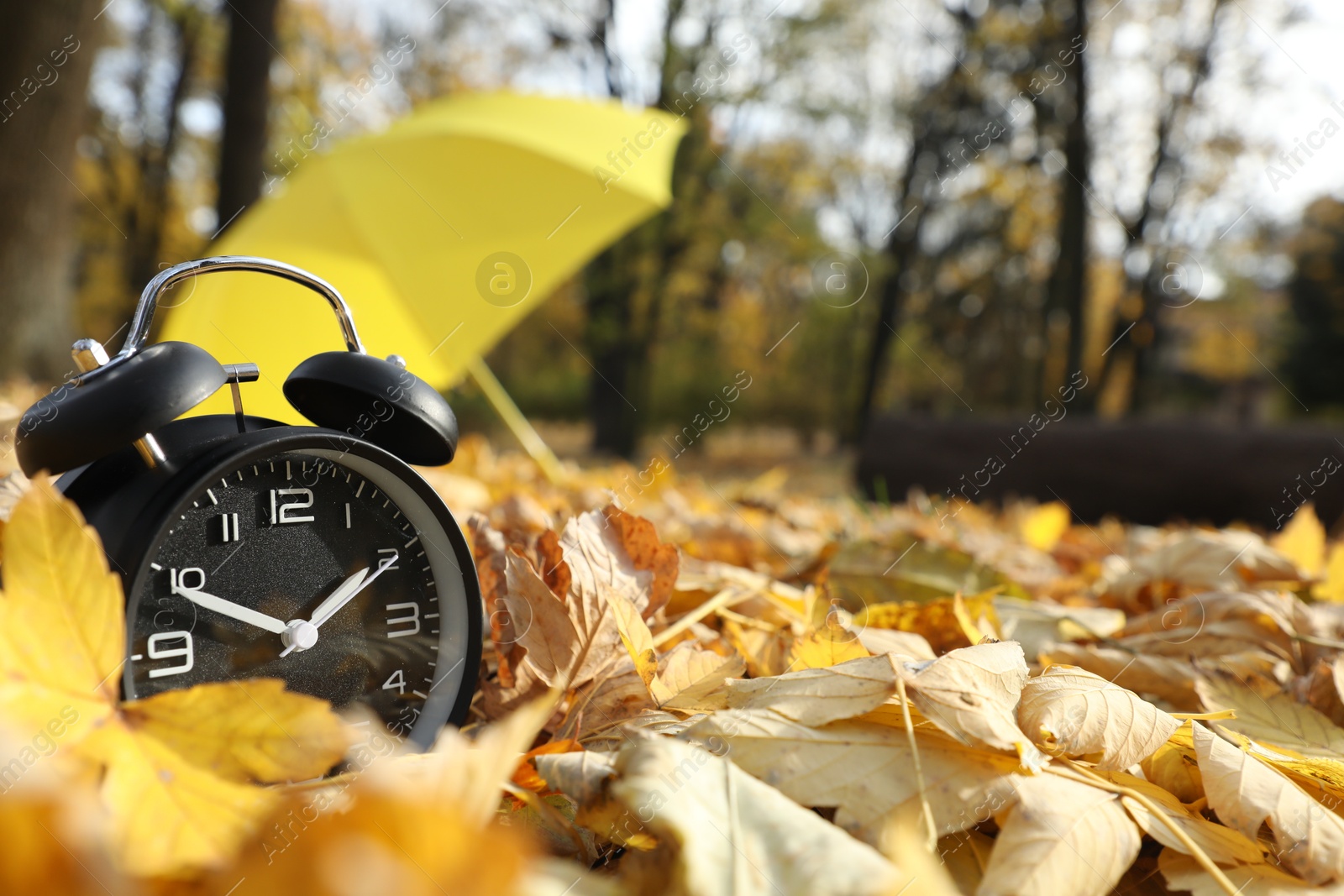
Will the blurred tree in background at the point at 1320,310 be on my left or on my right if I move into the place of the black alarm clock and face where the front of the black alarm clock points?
on my left

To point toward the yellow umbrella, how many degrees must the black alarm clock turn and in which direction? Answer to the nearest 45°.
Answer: approximately 135° to its left

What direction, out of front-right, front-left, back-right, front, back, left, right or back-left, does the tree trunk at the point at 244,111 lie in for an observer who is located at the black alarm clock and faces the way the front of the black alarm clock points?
back-left

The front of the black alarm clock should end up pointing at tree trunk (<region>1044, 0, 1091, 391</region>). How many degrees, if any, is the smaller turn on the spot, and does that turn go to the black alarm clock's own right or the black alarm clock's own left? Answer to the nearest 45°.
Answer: approximately 90° to the black alarm clock's own left

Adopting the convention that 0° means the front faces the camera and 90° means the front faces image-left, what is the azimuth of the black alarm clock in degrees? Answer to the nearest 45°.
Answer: approximately 315°
